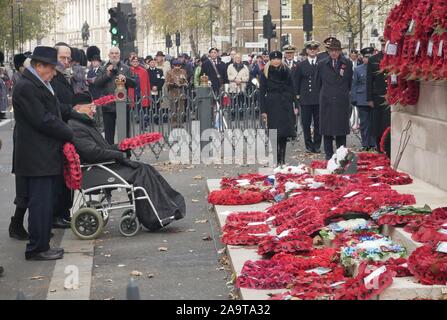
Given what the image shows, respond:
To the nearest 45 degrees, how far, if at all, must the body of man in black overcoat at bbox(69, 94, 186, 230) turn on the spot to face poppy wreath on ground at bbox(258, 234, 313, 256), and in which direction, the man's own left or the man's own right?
approximately 45° to the man's own right

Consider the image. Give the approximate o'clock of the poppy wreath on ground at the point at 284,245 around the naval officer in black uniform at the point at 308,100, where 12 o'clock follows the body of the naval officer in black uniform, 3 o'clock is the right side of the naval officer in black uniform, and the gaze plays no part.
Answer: The poppy wreath on ground is roughly at 12 o'clock from the naval officer in black uniform.

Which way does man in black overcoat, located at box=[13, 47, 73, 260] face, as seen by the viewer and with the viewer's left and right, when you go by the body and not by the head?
facing to the right of the viewer

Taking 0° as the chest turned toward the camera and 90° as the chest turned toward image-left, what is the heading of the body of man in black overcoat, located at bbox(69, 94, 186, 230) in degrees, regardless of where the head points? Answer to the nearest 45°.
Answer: approximately 270°

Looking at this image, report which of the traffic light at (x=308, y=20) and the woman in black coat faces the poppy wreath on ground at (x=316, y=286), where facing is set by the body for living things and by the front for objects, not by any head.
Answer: the woman in black coat

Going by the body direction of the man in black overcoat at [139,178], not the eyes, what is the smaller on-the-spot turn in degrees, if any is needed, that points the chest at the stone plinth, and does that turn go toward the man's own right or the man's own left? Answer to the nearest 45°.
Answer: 0° — they already face it

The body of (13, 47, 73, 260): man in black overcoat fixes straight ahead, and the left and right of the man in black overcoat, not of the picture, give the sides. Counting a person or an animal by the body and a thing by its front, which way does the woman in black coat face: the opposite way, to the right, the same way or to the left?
to the right
